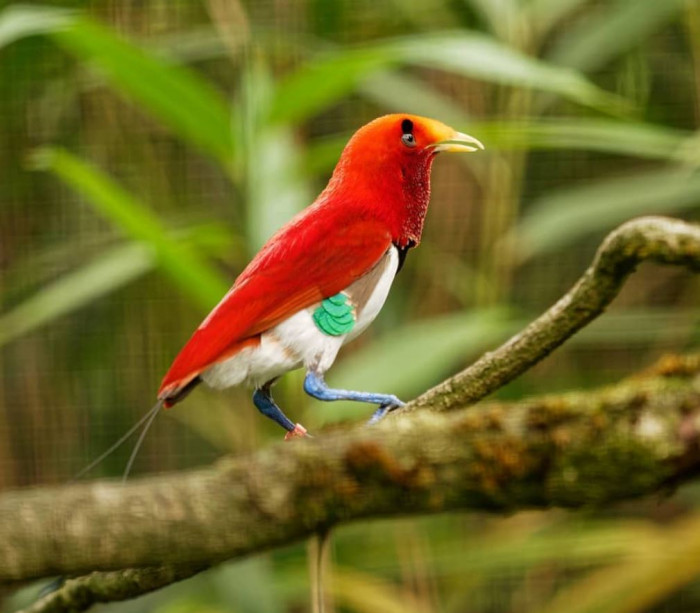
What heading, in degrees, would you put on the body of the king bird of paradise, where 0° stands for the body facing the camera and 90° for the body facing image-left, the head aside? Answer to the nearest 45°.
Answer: approximately 270°

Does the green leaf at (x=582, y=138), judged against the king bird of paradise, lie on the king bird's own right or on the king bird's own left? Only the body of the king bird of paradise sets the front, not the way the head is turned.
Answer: on the king bird's own left

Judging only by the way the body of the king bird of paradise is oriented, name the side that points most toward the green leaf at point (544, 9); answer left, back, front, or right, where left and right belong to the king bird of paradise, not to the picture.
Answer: left

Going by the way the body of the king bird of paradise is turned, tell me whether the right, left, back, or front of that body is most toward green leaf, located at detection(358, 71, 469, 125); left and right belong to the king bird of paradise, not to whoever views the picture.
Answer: left

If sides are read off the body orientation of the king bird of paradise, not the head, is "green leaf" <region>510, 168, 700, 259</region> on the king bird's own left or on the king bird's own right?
on the king bird's own left

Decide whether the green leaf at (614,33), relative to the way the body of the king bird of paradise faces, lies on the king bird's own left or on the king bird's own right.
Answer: on the king bird's own left
